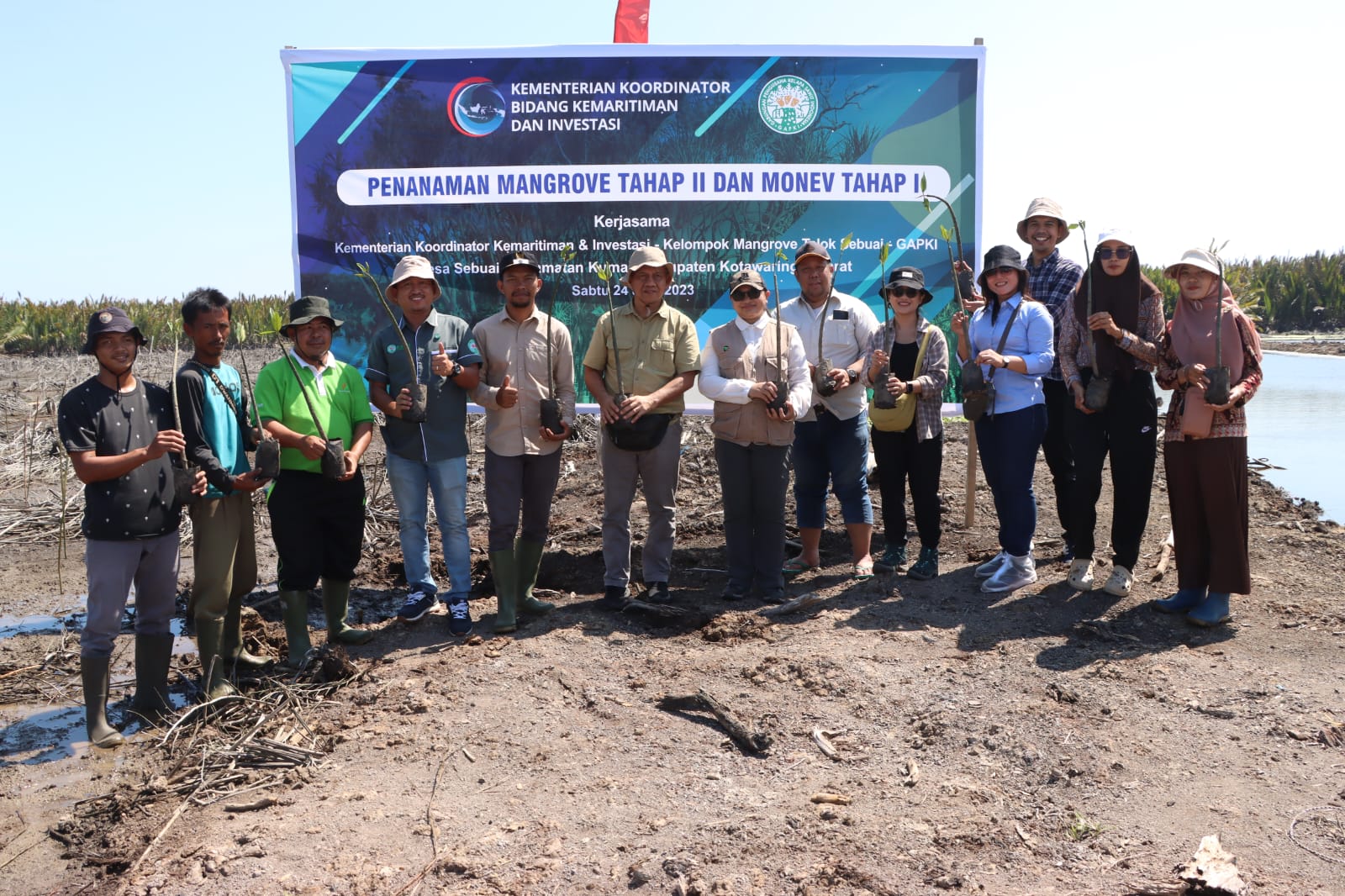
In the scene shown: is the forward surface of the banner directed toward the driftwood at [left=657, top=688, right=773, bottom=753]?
yes

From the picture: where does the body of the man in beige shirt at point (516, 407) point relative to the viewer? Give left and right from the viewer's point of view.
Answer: facing the viewer

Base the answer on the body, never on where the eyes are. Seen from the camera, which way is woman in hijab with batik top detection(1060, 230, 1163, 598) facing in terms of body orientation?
toward the camera

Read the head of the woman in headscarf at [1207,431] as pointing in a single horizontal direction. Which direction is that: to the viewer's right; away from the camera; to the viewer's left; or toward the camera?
toward the camera

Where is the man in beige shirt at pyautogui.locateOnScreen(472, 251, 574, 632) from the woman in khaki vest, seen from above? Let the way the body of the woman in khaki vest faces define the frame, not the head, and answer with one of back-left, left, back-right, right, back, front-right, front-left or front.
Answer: right

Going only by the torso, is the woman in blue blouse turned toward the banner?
no

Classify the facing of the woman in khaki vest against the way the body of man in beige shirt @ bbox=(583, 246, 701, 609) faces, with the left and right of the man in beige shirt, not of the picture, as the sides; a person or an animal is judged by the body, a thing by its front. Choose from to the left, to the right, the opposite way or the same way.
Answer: the same way

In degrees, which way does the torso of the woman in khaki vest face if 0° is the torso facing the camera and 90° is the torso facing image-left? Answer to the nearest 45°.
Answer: approximately 0°

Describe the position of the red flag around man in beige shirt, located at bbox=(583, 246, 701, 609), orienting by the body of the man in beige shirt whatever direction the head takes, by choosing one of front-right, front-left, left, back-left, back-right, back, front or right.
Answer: back

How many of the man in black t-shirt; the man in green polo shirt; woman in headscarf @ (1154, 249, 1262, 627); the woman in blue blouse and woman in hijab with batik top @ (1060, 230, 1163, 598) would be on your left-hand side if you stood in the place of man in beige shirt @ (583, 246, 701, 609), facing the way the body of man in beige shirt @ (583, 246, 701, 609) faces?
3

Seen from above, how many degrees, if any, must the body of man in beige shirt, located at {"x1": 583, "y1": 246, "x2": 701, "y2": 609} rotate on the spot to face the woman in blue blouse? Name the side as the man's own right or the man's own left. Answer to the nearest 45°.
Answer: approximately 90° to the man's own left

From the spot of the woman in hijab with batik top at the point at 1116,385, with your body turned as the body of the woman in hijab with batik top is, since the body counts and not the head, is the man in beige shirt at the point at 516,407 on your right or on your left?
on your right

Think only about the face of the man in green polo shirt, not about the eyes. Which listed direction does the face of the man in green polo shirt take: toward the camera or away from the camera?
toward the camera

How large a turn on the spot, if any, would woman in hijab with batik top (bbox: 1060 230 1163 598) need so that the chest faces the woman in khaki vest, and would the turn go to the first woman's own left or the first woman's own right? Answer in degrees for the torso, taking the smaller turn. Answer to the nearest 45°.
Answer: approximately 90° to the first woman's own right

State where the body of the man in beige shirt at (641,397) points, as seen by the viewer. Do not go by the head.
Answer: toward the camera
